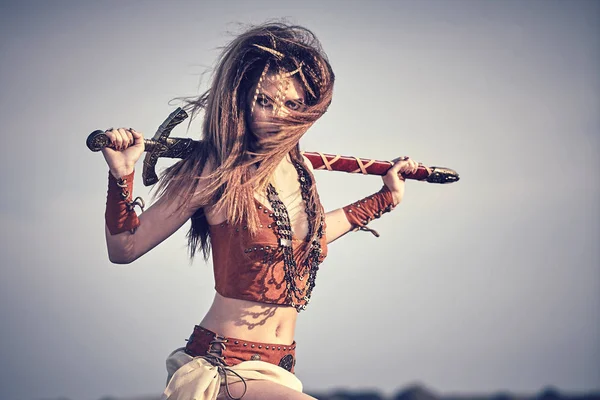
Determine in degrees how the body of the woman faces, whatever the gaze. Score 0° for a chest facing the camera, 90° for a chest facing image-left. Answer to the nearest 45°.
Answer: approximately 315°
